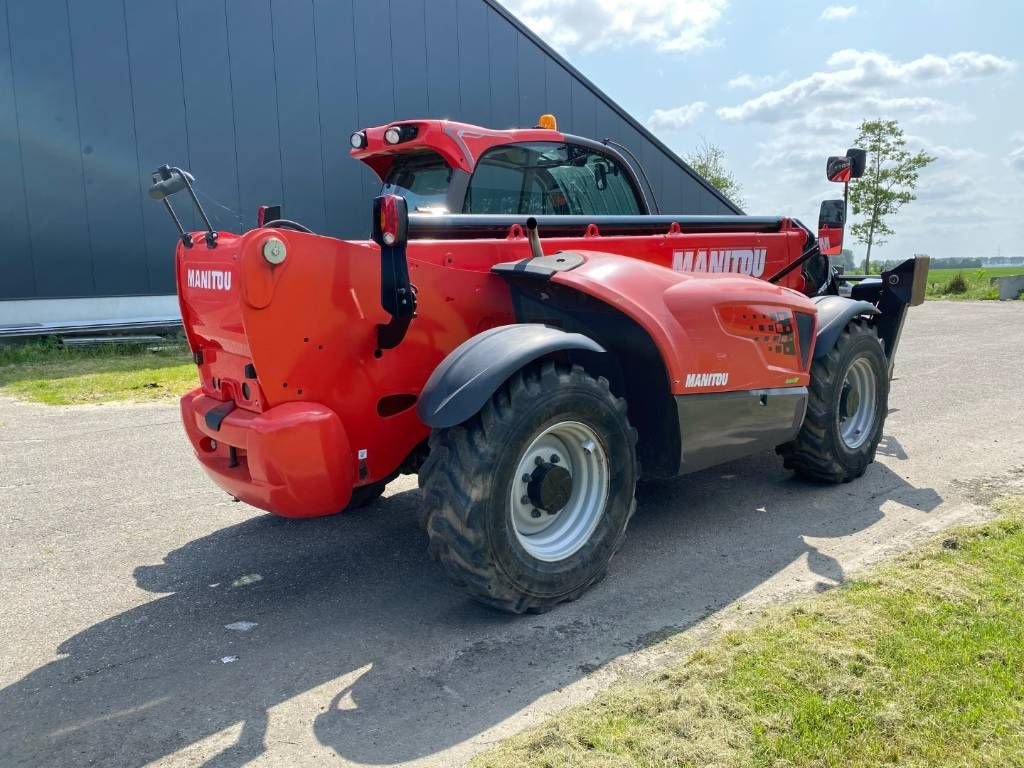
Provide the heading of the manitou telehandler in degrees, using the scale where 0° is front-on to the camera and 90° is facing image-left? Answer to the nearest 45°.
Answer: approximately 225°

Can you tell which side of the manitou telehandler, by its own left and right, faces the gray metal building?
left
